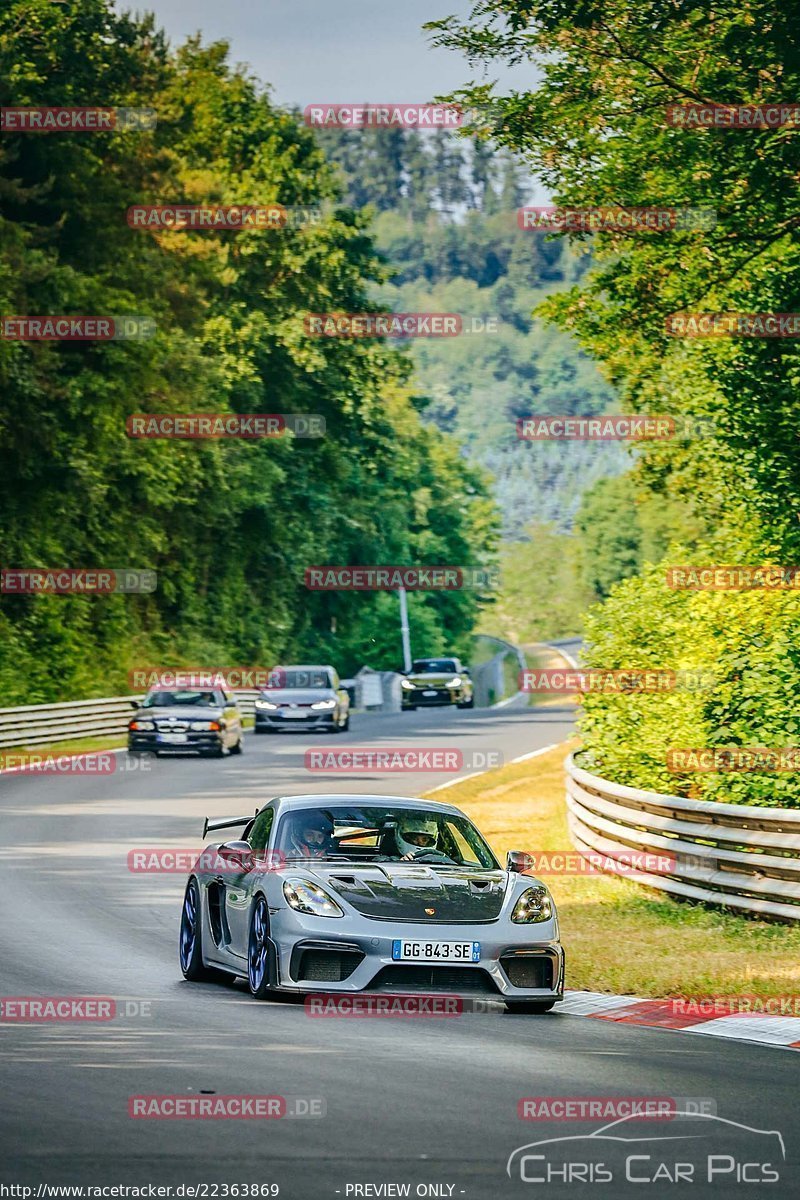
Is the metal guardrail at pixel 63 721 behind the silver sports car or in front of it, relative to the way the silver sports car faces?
behind

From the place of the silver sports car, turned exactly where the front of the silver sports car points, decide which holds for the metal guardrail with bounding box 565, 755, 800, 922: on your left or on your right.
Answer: on your left

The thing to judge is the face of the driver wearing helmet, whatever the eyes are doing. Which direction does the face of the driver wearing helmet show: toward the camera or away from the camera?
toward the camera
